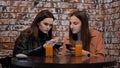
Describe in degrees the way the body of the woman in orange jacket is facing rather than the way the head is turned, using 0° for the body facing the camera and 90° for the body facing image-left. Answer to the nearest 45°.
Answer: approximately 45°

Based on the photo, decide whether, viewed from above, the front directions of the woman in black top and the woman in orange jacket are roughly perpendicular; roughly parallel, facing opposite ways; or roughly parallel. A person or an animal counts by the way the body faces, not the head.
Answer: roughly perpendicular

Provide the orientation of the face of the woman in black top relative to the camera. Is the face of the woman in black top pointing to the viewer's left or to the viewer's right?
to the viewer's right

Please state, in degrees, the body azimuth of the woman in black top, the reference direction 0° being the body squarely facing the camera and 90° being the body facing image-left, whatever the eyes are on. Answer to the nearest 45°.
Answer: approximately 315°

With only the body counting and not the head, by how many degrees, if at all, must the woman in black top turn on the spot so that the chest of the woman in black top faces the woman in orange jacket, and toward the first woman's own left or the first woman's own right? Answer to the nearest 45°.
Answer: approximately 45° to the first woman's own left

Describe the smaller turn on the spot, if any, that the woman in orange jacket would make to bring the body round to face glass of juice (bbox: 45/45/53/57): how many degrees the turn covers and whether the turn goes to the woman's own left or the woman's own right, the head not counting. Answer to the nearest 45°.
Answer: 0° — they already face it
